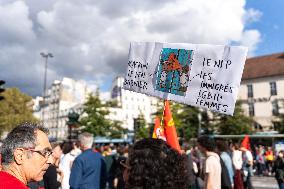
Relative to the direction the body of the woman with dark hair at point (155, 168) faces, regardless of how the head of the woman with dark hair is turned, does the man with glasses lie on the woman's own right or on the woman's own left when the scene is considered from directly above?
on the woman's own left

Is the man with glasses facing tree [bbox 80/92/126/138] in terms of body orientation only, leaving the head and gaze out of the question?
no

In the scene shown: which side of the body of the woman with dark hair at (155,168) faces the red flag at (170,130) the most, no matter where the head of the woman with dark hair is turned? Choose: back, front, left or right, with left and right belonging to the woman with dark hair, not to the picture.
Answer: front

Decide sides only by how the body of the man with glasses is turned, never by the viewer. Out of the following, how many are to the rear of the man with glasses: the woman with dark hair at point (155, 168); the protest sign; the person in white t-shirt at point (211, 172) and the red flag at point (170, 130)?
0

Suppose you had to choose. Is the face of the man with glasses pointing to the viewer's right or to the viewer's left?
to the viewer's right

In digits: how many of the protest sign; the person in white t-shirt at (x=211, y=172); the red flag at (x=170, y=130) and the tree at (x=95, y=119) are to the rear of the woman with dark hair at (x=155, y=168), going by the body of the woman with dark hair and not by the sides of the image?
0

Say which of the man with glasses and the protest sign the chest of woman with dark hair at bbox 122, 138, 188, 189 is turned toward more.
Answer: the protest sign

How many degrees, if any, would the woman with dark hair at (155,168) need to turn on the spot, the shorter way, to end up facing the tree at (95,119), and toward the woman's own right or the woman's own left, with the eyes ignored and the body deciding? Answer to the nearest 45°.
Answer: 0° — they already face it

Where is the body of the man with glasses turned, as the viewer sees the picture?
to the viewer's right

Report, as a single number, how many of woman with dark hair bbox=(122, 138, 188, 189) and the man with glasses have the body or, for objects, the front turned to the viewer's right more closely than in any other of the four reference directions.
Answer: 1

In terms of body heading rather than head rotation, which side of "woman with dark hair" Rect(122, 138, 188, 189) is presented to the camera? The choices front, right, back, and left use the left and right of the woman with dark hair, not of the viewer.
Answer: back

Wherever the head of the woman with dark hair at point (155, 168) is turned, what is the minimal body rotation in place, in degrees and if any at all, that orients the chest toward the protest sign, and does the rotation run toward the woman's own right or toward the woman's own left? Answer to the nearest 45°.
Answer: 0° — they already face it

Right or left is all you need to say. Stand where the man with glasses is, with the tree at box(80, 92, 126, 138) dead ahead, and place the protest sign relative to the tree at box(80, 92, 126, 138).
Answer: right

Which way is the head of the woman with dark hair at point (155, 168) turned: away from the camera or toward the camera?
away from the camera
